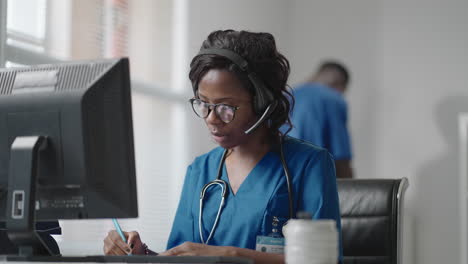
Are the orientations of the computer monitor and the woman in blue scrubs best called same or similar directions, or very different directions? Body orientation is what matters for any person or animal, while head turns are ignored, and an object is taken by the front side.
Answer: very different directions

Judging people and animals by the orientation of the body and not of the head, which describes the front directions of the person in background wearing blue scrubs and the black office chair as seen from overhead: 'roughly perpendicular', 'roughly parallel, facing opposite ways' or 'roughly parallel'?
roughly parallel, facing opposite ways

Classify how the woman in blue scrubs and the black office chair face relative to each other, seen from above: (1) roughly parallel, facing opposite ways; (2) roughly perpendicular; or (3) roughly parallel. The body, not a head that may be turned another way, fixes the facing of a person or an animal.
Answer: roughly parallel

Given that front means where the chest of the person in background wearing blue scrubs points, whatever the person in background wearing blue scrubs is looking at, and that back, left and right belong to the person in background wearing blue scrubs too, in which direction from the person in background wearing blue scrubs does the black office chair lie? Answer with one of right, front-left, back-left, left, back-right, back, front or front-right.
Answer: back-right

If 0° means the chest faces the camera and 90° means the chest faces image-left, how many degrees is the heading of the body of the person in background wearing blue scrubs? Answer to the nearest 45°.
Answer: approximately 225°

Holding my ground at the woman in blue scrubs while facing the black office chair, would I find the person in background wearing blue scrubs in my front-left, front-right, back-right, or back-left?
front-left

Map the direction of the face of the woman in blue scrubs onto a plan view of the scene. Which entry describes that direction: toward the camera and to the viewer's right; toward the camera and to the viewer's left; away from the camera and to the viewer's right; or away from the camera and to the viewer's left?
toward the camera and to the viewer's left

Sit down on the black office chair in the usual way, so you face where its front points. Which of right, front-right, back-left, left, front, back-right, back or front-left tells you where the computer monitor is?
front

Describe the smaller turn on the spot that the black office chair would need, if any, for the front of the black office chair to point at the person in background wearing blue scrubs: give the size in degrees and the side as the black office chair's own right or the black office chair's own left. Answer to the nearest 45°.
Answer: approximately 135° to the black office chair's own right
